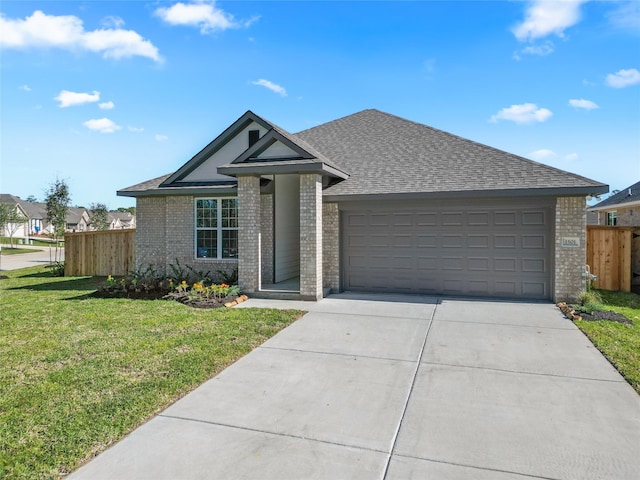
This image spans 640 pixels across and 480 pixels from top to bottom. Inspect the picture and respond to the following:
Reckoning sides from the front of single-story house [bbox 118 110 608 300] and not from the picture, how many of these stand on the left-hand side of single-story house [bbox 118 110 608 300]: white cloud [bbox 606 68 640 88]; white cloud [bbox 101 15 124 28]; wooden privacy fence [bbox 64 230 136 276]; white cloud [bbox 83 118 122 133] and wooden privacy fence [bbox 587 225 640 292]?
2

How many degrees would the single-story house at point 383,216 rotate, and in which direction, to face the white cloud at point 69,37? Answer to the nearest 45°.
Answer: approximately 90° to its right

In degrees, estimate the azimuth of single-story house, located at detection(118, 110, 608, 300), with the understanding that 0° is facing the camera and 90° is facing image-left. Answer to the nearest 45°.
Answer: approximately 0°

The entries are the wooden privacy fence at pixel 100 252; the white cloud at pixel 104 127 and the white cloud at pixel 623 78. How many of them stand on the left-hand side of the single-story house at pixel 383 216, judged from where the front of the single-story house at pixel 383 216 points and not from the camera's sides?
1

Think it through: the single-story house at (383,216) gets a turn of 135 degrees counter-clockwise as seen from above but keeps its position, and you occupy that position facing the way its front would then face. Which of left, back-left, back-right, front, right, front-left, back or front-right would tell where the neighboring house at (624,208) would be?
front

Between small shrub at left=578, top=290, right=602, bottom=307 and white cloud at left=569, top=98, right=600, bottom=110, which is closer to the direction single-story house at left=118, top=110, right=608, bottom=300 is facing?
the small shrub

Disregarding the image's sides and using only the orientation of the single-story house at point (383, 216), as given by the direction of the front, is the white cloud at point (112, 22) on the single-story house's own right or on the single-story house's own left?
on the single-story house's own right

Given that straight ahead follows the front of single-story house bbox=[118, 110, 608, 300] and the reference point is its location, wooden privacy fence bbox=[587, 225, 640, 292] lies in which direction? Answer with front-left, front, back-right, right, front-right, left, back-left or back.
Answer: left

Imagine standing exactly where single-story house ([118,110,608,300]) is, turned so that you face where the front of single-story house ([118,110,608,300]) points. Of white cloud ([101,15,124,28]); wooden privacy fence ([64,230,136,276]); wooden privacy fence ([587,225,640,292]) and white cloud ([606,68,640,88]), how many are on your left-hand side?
2
